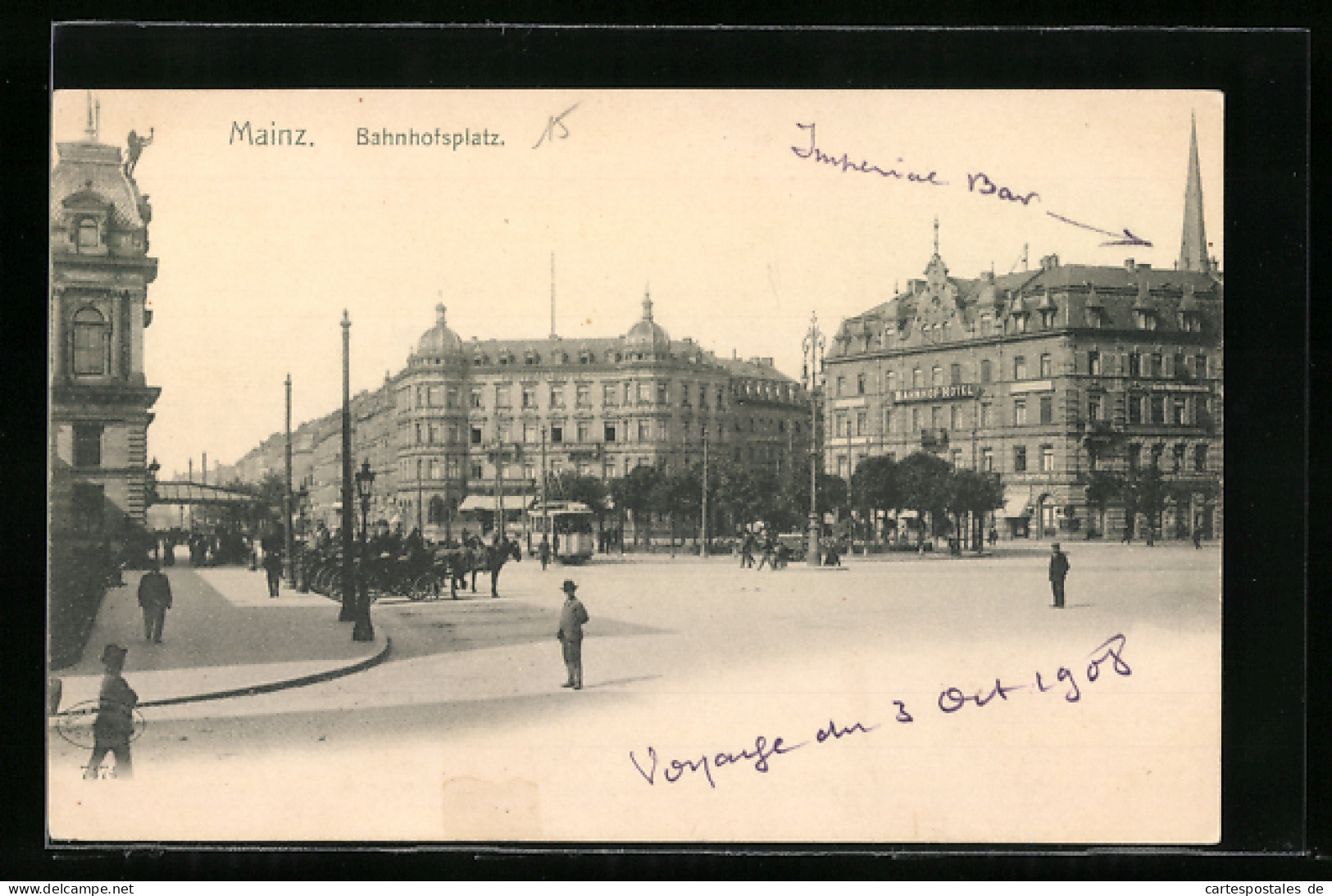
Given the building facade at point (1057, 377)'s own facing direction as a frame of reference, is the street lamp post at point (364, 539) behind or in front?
in front

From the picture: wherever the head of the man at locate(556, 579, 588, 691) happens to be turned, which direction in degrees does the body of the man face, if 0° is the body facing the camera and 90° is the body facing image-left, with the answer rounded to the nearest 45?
approximately 45°

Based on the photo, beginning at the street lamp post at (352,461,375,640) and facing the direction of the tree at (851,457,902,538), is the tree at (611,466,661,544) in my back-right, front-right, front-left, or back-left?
front-left

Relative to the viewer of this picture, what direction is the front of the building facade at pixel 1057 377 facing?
facing the viewer and to the left of the viewer

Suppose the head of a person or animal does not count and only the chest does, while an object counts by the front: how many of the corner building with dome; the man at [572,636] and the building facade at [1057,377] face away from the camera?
0

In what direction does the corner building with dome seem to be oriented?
toward the camera

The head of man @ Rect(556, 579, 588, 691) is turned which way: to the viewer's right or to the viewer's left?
to the viewer's left

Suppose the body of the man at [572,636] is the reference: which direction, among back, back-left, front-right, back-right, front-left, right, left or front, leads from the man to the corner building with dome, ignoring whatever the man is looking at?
back-right
